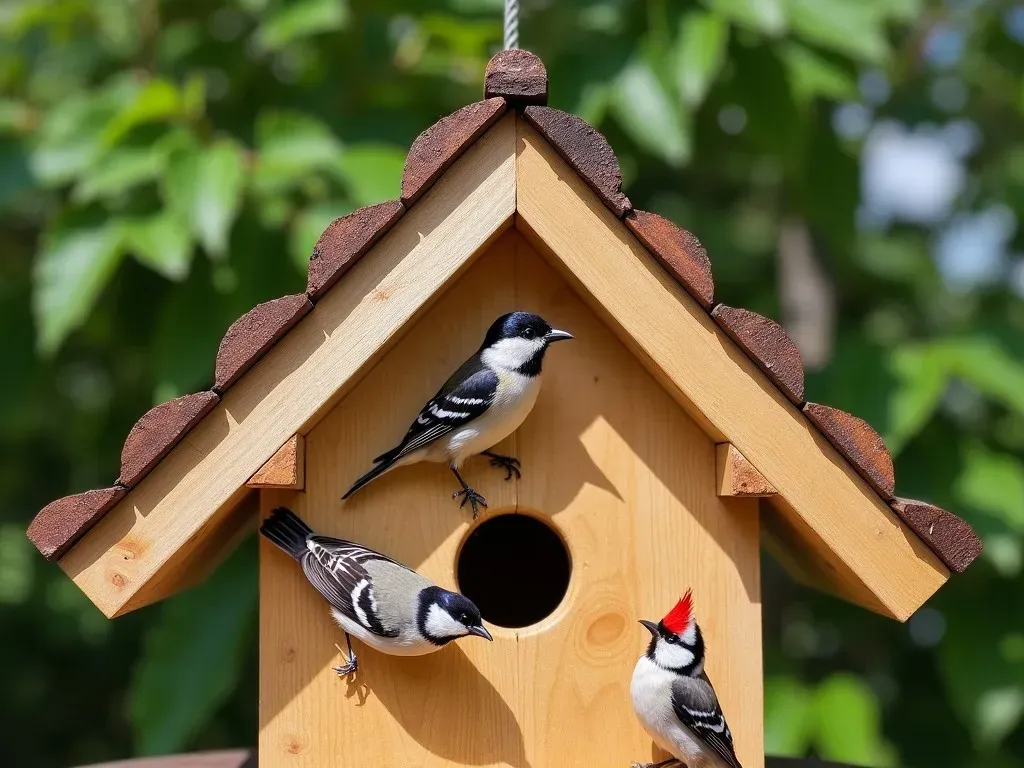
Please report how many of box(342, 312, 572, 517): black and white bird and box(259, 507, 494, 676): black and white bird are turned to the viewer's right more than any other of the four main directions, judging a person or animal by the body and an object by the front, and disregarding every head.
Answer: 2

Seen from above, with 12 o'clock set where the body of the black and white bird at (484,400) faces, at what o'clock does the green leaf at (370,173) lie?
The green leaf is roughly at 9 o'clock from the black and white bird.

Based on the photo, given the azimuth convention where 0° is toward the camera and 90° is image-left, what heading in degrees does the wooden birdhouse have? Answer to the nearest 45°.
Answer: approximately 0°

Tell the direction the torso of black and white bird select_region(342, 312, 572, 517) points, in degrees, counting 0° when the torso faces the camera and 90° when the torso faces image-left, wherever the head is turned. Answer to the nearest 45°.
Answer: approximately 270°

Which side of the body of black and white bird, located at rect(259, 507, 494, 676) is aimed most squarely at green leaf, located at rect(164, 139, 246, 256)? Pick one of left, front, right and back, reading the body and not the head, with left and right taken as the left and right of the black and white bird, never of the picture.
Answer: left

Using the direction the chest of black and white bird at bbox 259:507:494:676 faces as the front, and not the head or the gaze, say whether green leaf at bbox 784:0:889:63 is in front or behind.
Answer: in front

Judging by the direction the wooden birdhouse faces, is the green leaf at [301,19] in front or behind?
behind

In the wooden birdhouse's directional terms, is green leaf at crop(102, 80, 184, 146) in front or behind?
behind

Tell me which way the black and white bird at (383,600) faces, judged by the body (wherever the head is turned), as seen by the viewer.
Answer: to the viewer's right

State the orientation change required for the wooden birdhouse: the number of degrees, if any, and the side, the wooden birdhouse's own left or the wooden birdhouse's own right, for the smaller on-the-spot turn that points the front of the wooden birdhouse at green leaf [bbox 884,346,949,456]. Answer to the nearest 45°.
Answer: approximately 135° to the wooden birdhouse's own left

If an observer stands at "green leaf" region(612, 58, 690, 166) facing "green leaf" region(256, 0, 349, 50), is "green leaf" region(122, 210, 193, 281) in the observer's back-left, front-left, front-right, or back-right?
front-left

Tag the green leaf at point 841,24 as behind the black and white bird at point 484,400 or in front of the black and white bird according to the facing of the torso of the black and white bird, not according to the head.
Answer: in front
